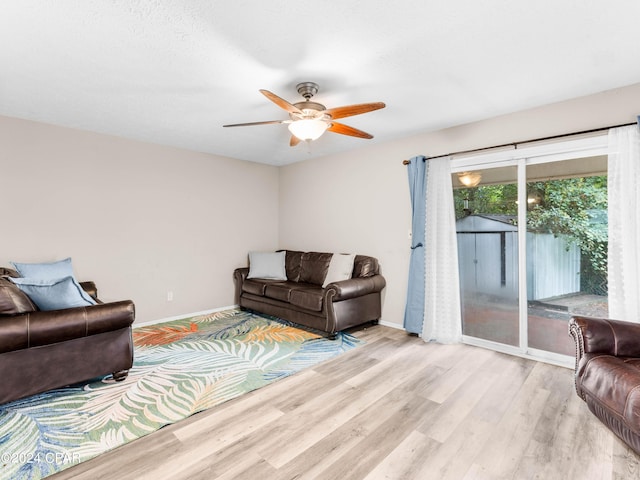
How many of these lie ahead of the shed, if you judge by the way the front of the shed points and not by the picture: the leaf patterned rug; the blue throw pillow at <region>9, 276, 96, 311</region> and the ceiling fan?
3

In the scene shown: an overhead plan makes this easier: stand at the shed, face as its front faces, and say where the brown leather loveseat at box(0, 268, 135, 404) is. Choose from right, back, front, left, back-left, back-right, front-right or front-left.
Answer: front

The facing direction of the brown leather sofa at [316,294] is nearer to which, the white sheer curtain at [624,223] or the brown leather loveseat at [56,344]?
the brown leather loveseat

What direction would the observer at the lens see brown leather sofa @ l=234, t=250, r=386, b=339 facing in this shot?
facing the viewer and to the left of the viewer

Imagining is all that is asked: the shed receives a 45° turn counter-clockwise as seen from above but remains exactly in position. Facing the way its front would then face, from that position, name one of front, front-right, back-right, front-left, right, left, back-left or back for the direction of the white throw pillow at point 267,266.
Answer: right

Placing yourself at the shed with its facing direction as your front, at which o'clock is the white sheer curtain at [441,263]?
The white sheer curtain is roughly at 1 o'clock from the shed.

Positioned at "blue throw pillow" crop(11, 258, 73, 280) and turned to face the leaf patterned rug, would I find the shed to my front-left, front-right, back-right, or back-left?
front-left

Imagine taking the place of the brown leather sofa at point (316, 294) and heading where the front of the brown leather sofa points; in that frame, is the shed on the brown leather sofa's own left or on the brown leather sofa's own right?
on the brown leather sofa's own left

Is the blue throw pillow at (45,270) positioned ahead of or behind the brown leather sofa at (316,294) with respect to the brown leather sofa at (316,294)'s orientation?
ahead

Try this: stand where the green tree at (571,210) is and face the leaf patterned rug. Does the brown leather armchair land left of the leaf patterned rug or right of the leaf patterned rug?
left

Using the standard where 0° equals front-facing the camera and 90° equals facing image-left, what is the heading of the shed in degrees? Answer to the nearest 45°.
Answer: approximately 45°

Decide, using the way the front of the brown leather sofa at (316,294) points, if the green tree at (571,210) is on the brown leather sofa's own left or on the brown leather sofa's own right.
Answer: on the brown leather sofa's own left

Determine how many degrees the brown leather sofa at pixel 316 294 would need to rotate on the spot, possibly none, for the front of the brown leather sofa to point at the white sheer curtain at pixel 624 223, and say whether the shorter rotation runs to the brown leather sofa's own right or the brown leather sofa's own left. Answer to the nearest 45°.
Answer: approximately 90° to the brown leather sofa's own left
